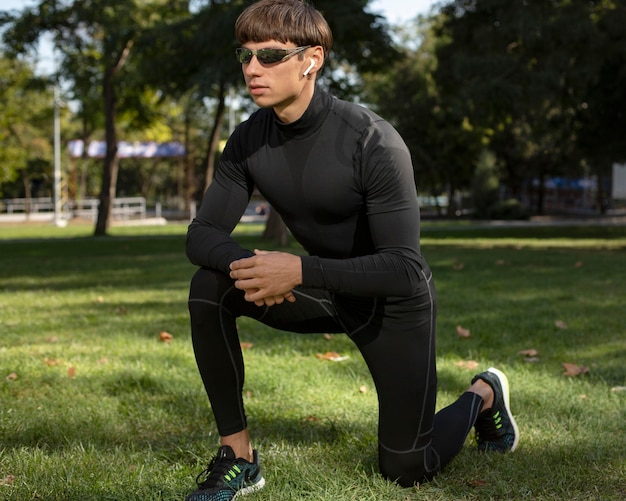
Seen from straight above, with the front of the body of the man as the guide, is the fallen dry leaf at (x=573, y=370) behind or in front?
behind

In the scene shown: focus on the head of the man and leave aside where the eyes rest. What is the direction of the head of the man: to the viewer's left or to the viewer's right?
to the viewer's left

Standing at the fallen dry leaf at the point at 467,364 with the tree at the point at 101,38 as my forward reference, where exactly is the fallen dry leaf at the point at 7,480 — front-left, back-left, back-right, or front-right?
back-left

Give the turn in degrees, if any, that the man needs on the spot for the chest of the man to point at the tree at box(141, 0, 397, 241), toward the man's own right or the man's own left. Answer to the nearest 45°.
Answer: approximately 135° to the man's own right

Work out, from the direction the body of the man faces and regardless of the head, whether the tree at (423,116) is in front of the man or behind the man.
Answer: behind

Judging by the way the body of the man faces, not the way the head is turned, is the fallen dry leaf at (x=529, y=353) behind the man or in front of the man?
behind

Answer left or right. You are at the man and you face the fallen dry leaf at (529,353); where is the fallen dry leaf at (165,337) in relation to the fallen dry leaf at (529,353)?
left

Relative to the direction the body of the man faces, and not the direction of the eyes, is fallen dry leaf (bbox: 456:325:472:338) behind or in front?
behind

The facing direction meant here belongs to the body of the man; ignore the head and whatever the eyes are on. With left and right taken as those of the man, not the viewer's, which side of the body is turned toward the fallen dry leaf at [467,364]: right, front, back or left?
back

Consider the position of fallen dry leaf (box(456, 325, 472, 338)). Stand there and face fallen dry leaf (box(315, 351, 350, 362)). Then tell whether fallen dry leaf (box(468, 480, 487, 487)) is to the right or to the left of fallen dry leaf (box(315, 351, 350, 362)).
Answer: left

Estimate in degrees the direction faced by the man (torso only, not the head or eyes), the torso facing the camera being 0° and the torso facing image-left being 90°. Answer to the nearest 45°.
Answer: approximately 45°

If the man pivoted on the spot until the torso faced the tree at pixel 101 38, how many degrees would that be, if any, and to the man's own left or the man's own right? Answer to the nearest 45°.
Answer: approximately 135° to the man's own right

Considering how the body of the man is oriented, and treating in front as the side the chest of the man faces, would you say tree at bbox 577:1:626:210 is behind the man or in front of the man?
behind

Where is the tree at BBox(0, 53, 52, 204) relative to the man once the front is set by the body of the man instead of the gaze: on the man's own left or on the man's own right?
on the man's own right
